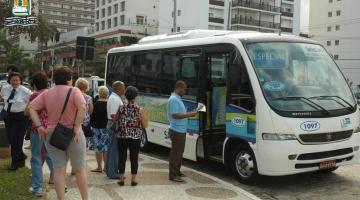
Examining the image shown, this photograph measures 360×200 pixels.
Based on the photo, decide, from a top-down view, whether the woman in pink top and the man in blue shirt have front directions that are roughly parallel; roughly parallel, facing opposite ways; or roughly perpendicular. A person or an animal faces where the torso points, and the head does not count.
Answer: roughly perpendicular

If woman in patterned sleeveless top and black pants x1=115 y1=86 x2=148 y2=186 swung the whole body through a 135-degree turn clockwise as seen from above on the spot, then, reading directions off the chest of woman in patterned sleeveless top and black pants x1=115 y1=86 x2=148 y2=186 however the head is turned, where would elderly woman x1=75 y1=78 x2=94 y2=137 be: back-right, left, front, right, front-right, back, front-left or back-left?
back

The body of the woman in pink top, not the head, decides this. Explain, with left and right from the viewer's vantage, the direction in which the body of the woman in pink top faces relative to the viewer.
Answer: facing away from the viewer

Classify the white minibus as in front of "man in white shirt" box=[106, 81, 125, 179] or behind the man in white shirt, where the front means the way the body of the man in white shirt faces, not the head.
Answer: in front

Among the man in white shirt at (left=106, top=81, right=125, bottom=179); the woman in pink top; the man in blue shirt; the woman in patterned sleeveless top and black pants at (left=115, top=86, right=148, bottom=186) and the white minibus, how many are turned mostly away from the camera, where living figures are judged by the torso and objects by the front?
2

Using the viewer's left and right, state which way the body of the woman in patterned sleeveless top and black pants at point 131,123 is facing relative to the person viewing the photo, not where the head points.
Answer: facing away from the viewer

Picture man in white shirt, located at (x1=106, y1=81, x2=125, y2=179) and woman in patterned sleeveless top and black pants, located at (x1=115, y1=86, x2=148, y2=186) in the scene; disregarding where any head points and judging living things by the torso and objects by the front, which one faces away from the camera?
the woman in patterned sleeveless top and black pants

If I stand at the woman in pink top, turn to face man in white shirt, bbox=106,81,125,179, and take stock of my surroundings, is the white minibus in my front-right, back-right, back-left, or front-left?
front-right

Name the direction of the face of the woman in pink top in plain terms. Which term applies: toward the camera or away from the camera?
away from the camera

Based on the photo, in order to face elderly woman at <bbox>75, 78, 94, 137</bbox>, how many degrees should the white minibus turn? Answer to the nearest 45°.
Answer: approximately 135° to its right

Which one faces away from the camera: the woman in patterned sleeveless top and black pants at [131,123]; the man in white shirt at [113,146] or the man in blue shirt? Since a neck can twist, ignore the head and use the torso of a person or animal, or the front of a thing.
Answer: the woman in patterned sleeveless top and black pants

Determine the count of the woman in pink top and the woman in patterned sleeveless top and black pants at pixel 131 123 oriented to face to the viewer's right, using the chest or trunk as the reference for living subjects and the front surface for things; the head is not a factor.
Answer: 0
